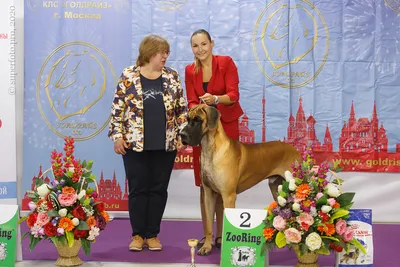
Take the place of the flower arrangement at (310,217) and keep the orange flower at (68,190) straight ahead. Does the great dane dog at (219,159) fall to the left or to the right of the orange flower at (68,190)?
right

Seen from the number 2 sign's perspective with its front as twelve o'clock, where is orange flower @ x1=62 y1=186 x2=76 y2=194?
The orange flower is roughly at 3 o'clock from the number 2 sign.

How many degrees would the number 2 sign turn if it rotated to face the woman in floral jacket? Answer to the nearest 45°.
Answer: approximately 135° to its right

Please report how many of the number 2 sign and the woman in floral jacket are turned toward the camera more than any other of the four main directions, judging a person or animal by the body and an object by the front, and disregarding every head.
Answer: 2

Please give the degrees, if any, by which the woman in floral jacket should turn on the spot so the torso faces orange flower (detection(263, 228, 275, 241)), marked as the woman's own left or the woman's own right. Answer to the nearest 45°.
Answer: approximately 45° to the woman's own left

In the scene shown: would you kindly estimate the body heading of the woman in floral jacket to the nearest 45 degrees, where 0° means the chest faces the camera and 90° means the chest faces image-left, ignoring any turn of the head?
approximately 0°

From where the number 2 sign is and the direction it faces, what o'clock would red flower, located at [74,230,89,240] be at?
The red flower is roughly at 3 o'clock from the number 2 sign.

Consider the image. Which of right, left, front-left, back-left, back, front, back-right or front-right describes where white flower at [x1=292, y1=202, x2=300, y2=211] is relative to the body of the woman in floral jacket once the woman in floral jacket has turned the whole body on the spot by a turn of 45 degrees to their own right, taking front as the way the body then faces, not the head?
left

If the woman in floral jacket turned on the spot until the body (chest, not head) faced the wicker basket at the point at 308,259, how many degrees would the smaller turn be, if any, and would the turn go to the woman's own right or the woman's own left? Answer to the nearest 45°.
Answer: approximately 45° to the woman's own left

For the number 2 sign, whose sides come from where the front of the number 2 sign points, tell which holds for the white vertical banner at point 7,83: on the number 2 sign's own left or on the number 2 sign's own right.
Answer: on the number 2 sign's own right

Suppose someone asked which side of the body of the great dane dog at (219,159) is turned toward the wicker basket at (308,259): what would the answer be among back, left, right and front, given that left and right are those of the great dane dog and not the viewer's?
left

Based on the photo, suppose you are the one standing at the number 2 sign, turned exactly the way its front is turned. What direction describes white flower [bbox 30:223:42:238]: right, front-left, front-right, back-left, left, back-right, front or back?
right
